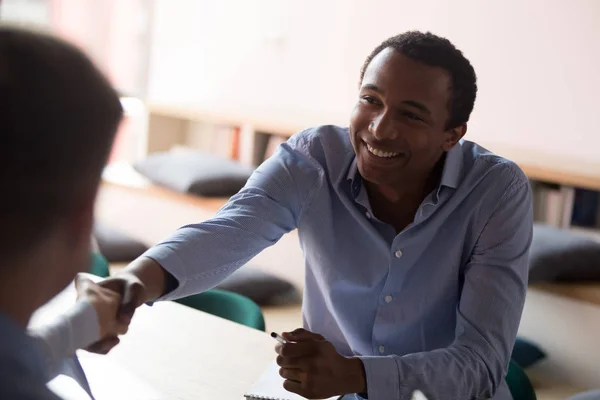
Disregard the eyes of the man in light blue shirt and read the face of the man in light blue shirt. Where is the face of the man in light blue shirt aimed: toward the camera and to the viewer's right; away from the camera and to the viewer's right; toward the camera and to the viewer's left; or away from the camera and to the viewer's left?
toward the camera and to the viewer's left

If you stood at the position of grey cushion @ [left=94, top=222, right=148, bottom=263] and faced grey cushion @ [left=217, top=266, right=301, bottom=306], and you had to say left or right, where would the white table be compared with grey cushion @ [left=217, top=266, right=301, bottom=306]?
right

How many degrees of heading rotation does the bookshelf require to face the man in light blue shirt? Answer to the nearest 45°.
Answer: approximately 45° to its left

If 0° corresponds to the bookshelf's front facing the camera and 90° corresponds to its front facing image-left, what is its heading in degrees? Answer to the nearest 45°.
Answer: approximately 45°

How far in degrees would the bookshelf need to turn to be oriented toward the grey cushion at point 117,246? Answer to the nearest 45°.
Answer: approximately 45° to its right

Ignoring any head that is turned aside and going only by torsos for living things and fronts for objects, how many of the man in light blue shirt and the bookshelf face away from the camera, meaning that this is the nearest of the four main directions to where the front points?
0

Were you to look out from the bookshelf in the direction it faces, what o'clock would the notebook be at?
The notebook is roughly at 11 o'clock from the bookshelf.

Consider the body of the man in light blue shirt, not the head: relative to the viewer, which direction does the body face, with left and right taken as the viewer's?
facing the viewer and to the left of the viewer
